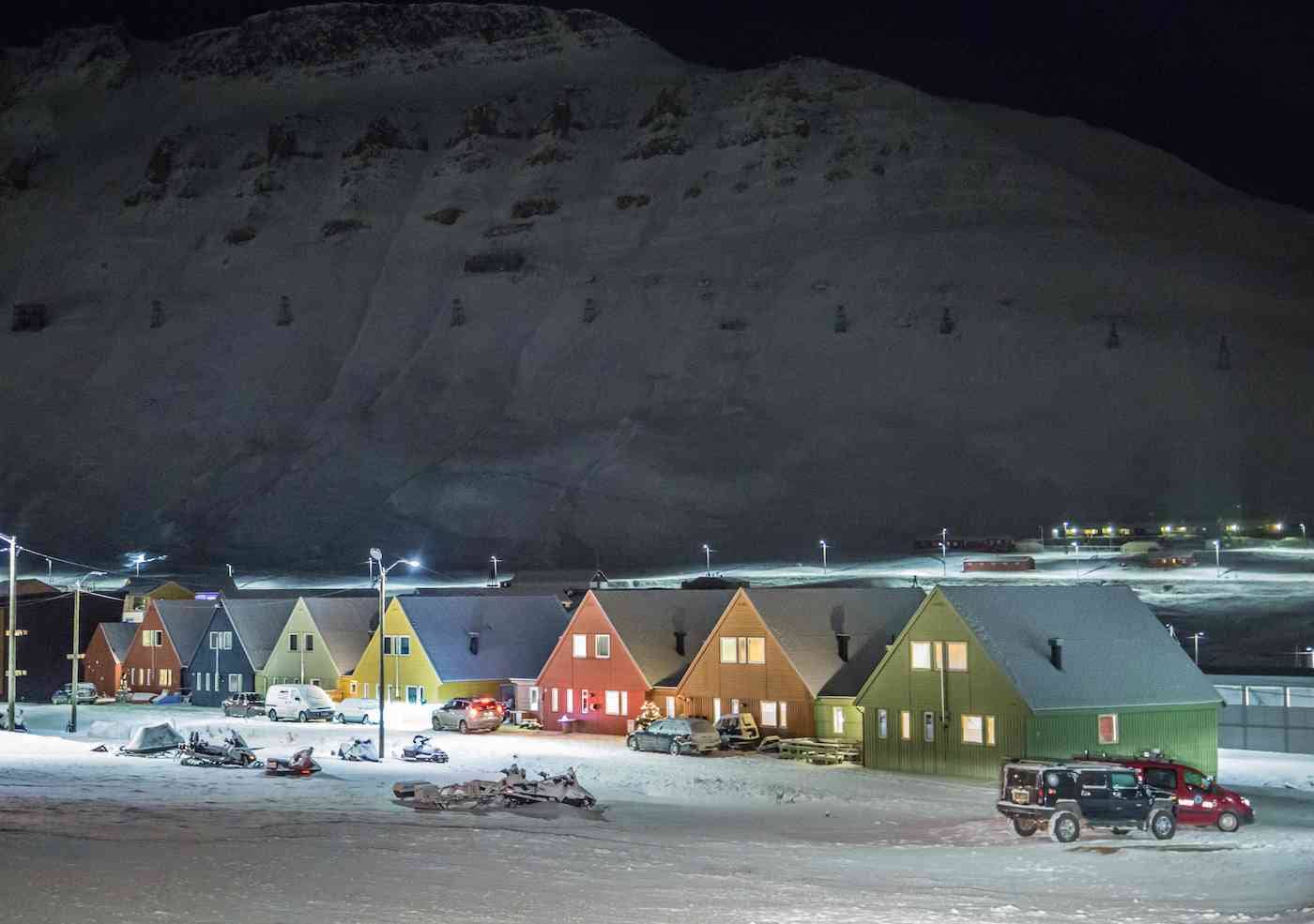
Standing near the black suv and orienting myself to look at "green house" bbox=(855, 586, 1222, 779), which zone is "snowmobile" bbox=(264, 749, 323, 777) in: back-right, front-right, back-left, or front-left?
front-left

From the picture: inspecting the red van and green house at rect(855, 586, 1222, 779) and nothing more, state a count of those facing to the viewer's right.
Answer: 1

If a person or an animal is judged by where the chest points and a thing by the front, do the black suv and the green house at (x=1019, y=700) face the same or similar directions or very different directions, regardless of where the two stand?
very different directions

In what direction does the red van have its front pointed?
to the viewer's right

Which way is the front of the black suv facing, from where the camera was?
facing away from the viewer and to the right of the viewer

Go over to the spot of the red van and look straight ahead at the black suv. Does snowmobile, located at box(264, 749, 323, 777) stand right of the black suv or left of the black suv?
right

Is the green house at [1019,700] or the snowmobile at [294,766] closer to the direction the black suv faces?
the green house

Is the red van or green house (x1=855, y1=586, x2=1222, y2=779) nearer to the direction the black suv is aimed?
the red van

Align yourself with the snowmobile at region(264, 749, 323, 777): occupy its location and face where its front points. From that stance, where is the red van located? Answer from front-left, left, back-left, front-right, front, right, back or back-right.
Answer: front-right

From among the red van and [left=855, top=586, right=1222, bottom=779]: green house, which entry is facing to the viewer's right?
the red van

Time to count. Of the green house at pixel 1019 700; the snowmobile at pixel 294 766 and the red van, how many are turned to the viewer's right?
2

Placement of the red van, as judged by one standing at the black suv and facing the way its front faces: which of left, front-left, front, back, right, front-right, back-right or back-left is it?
front

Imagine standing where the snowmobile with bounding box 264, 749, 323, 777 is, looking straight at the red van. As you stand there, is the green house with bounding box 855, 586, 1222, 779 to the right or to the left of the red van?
left
